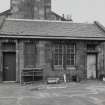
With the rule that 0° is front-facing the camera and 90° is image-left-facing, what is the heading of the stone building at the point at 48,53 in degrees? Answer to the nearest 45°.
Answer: approximately 0°
